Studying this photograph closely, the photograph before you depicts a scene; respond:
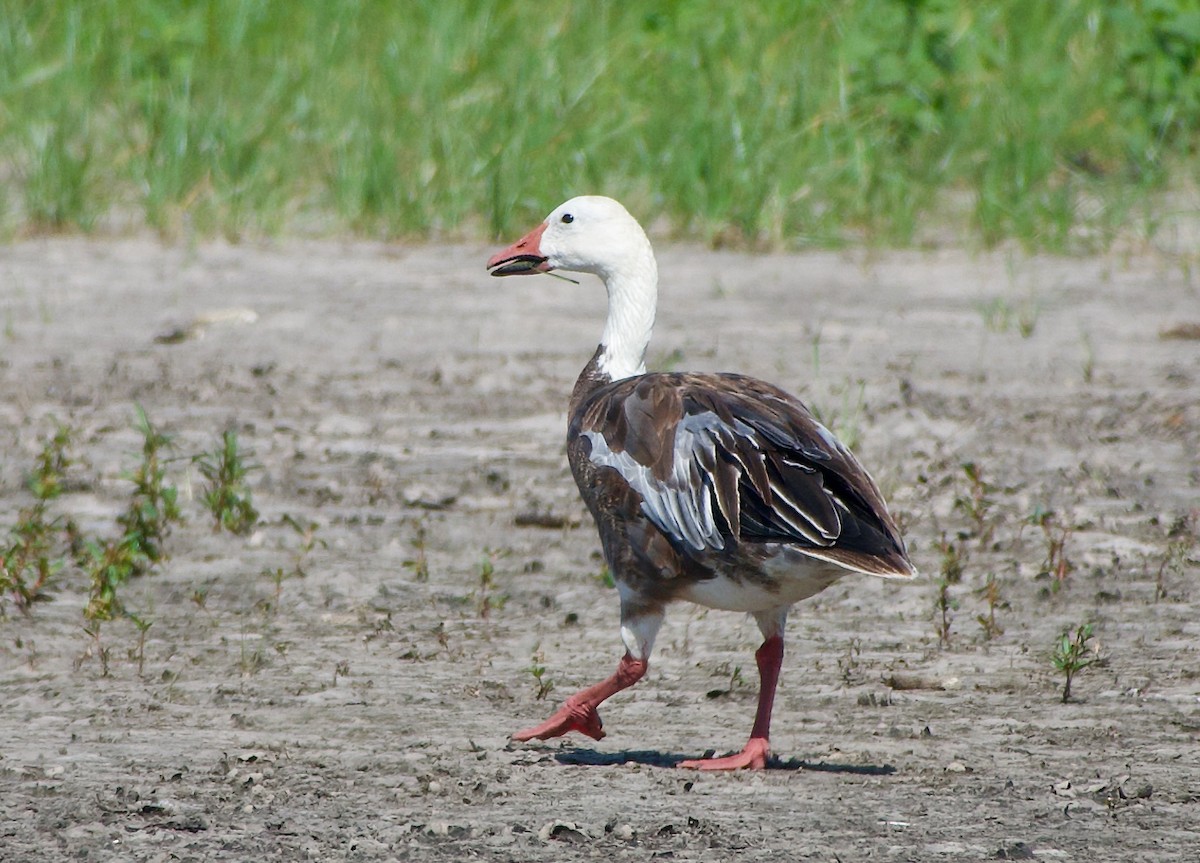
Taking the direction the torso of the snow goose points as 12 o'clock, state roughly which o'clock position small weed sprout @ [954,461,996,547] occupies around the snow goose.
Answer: The small weed sprout is roughly at 4 o'clock from the snow goose.

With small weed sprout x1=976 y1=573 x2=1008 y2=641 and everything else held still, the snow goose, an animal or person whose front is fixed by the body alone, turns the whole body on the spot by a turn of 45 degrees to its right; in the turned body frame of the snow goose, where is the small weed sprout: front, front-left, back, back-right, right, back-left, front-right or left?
right

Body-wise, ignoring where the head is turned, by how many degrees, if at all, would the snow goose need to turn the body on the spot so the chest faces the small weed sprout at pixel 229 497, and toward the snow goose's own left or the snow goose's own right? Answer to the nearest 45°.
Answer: approximately 45° to the snow goose's own right

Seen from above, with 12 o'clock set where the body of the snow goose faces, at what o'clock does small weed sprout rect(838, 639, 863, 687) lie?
The small weed sprout is roughly at 4 o'clock from the snow goose.

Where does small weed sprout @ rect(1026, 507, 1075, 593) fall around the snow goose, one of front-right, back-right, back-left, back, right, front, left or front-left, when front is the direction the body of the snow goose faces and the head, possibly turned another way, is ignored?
back-right

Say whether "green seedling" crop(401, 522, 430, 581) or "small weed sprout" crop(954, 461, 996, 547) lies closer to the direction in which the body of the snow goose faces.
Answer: the green seedling

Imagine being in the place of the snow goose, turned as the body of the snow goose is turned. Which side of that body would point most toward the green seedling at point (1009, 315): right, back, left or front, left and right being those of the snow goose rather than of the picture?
right

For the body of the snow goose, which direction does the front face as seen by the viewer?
to the viewer's left

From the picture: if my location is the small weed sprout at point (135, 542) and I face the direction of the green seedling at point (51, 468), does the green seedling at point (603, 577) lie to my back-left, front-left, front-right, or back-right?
back-right

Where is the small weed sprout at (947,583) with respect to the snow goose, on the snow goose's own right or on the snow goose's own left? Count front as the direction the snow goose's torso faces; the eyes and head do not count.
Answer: on the snow goose's own right

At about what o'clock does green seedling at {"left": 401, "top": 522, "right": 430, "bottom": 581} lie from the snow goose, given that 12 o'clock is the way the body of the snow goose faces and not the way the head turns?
The green seedling is roughly at 2 o'clock from the snow goose.

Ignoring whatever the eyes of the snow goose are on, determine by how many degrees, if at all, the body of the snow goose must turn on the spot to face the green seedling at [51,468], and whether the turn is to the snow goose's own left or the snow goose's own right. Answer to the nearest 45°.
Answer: approximately 45° to the snow goose's own right

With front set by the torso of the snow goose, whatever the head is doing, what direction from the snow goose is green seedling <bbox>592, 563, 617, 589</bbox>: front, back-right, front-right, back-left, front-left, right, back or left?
right
